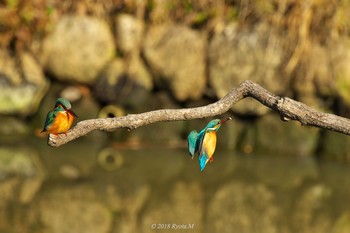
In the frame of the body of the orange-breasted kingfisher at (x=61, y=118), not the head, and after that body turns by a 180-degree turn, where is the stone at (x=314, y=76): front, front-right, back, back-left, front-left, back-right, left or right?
right

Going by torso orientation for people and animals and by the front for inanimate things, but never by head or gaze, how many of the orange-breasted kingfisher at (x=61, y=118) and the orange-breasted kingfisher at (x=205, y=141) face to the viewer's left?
0

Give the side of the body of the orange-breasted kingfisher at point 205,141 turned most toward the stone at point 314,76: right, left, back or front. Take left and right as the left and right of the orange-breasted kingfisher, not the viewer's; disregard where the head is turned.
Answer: left

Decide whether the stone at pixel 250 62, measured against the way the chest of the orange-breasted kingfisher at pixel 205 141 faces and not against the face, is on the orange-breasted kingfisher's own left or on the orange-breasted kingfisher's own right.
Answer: on the orange-breasted kingfisher's own left

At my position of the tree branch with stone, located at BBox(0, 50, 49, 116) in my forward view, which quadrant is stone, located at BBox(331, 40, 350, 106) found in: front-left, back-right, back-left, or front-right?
front-right

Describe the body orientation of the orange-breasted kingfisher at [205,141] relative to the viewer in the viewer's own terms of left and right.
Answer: facing to the right of the viewer

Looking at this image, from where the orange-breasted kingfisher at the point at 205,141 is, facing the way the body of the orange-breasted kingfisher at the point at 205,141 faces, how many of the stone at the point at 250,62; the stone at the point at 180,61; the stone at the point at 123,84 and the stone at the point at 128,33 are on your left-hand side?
4

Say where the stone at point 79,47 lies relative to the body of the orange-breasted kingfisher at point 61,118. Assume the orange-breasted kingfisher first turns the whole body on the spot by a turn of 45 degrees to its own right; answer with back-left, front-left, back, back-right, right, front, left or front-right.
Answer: back

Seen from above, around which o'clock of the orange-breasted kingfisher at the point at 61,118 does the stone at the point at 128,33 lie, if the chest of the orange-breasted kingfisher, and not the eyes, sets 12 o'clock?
The stone is roughly at 8 o'clock from the orange-breasted kingfisher.

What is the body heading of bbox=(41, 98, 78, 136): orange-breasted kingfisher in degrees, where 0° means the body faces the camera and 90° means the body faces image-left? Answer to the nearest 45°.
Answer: approximately 315°
